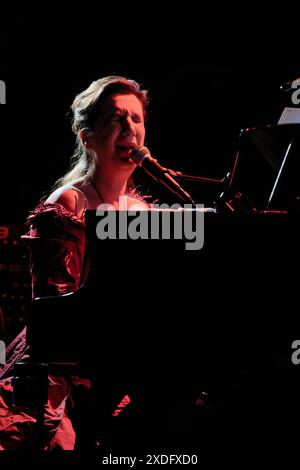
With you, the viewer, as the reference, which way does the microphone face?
facing to the left of the viewer

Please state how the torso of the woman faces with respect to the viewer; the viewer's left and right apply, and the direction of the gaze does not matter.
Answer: facing the viewer and to the right of the viewer

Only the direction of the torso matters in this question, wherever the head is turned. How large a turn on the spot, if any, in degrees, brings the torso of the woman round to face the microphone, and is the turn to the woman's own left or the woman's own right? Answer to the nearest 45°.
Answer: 0° — they already face it

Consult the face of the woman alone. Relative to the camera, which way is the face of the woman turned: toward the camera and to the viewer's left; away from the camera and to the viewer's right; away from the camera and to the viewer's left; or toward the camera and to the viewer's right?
toward the camera and to the viewer's right

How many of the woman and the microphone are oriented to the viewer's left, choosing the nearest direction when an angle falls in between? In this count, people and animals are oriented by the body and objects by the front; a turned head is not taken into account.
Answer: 1

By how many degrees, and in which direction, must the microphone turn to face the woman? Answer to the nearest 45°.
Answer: approximately 45° to its right
